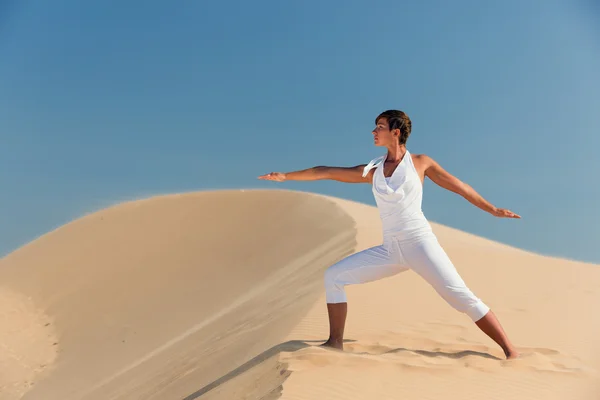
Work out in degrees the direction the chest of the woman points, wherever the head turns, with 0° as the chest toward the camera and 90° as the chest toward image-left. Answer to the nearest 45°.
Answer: approximately 45°

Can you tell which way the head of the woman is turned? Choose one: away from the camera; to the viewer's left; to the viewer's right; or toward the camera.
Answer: to the viewer's left
